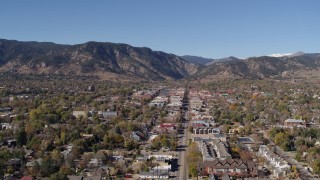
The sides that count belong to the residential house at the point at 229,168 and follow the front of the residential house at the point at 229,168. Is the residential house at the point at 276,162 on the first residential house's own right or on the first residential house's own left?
on the first residential house's own left

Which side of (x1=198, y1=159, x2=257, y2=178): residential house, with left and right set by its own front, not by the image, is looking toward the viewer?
front

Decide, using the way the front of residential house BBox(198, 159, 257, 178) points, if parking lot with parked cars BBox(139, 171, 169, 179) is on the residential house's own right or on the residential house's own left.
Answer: on the residential house's own right
